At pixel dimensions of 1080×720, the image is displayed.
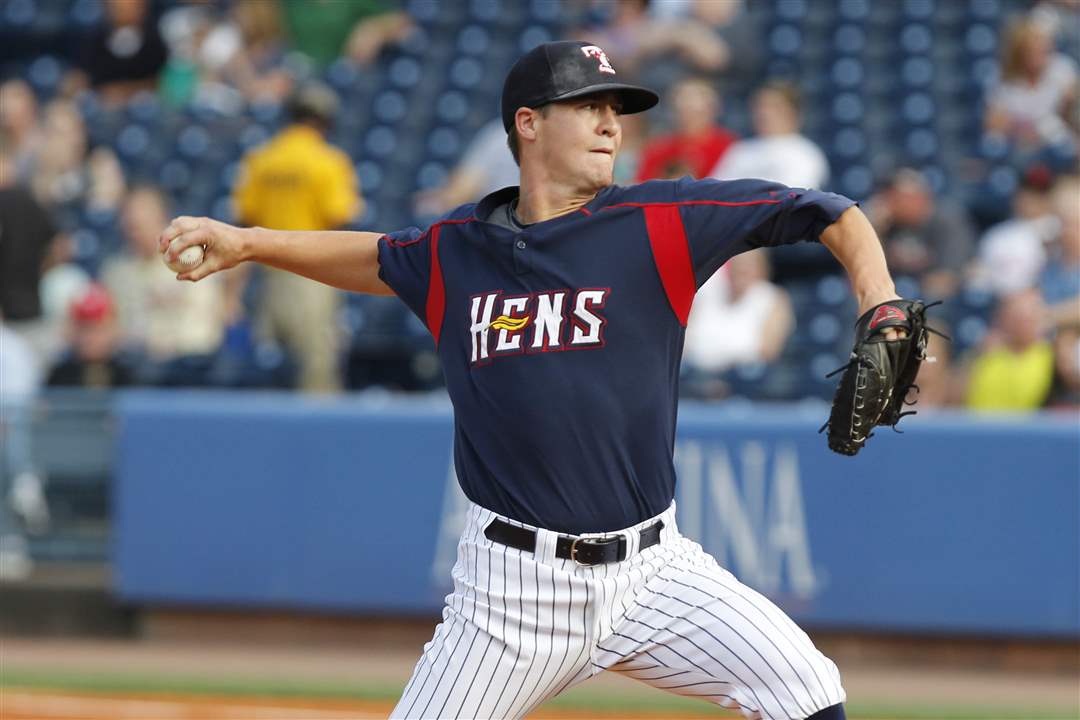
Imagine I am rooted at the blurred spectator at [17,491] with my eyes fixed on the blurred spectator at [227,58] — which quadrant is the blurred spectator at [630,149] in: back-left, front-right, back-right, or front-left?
front-right

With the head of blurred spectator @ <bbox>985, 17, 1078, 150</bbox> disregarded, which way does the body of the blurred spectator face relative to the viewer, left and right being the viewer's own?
facing the viewer

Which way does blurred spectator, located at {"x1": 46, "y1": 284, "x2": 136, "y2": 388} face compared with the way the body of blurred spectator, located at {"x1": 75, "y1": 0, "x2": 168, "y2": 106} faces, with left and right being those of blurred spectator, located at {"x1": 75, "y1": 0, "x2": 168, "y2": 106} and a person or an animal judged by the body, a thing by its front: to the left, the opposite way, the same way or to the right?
the same way

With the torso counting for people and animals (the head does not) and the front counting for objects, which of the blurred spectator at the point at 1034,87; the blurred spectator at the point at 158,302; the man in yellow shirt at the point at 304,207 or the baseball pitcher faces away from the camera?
the man in yellow shirt

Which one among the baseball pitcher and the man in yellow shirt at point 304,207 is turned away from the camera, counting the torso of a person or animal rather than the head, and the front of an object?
the man in yellow shirt

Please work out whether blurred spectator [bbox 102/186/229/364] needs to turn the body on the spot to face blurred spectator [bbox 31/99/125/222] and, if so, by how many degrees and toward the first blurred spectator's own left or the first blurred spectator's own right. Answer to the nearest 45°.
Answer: approximately 180°

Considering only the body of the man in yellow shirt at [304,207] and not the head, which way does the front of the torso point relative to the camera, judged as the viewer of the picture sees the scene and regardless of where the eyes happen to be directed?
away from the camera

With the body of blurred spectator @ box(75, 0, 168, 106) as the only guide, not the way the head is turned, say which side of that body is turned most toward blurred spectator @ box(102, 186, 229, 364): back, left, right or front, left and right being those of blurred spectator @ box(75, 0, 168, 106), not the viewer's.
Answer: front

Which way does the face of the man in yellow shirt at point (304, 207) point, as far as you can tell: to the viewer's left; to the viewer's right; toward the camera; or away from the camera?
away from the camera

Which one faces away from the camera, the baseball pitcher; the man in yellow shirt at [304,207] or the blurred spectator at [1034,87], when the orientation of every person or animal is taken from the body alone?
the man in yellow shirt

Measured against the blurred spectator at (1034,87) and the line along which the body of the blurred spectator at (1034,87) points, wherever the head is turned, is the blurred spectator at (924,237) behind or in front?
in front

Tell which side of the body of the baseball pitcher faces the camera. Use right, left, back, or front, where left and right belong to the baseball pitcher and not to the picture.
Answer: front
